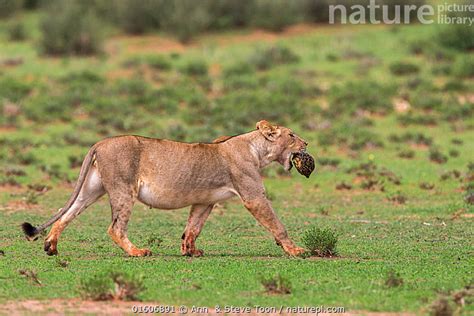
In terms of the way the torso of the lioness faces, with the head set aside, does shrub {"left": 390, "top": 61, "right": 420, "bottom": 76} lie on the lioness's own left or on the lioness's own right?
on the lioness's own left

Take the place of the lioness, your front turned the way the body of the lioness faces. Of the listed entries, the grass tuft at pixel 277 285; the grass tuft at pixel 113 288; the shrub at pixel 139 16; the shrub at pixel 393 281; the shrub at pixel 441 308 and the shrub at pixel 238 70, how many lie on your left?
2

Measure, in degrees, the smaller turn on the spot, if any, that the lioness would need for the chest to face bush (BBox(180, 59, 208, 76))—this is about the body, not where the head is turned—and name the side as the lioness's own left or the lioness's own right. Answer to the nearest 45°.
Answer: approximately 90° to the lioness's own left

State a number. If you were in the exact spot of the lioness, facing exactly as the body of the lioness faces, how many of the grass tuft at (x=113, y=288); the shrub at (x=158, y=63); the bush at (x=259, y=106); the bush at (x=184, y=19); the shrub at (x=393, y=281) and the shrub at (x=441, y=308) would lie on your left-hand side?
3

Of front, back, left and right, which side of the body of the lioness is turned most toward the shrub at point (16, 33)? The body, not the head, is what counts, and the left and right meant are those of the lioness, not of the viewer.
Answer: left

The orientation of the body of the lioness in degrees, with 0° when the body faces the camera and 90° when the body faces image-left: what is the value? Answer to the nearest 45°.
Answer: approximately 270°

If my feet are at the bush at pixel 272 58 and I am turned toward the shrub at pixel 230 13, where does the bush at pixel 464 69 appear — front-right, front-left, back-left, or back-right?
back-right

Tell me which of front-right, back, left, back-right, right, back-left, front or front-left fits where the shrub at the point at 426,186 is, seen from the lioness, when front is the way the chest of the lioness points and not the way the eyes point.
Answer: front-left

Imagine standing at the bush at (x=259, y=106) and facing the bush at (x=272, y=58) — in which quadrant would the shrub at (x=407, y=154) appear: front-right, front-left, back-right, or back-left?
back-right

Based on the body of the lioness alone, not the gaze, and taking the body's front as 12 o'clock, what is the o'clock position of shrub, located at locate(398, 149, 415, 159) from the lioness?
The shrub is roughly at 10 o'clock from the lioness.

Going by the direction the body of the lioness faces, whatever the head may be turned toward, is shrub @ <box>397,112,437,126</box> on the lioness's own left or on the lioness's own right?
on the lioness's own left

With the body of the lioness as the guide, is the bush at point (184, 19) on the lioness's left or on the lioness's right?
on the lioness's left

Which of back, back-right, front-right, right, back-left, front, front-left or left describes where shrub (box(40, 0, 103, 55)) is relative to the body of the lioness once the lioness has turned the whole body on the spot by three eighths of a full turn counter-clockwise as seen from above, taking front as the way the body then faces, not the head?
front-right

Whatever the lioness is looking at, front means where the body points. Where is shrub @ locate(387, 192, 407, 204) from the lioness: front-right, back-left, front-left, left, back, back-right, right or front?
front-left
